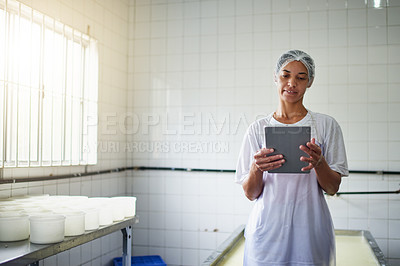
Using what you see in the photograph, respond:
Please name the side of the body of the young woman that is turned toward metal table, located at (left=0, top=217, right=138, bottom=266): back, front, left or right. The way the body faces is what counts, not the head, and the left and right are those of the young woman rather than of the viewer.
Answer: right

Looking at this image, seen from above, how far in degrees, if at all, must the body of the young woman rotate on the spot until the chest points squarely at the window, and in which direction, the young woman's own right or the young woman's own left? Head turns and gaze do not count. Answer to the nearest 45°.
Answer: approximately 135° to the young woman's own right

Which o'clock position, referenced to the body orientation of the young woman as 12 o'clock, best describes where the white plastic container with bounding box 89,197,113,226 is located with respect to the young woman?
The white plastic container is roughly at 4 o'clock from the young woman.

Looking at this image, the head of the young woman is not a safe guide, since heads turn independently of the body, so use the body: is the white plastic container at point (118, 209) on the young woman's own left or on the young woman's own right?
on the young woman's own right

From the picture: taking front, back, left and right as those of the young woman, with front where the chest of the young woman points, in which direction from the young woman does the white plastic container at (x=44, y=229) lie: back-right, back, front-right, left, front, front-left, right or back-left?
right

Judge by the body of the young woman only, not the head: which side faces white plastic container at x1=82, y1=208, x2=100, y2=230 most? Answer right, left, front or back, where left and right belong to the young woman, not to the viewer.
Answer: right

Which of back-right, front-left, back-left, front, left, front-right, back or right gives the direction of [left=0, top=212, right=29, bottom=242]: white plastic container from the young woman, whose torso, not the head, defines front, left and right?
right

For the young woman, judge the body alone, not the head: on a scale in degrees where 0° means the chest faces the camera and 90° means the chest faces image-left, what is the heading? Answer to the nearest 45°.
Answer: approximately 0°
